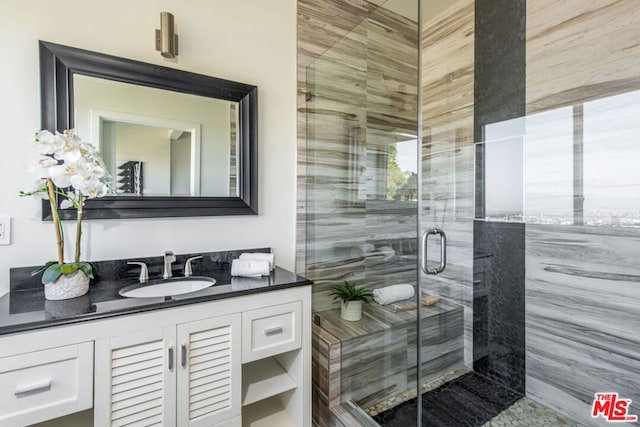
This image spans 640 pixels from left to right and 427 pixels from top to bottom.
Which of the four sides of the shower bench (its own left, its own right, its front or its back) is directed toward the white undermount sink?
right

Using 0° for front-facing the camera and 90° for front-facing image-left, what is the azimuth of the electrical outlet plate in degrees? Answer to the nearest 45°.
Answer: approximately 0°

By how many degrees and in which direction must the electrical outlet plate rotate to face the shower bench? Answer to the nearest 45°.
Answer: approximately 45° to its left

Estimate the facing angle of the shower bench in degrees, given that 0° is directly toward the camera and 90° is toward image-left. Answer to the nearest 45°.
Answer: approximately 315°

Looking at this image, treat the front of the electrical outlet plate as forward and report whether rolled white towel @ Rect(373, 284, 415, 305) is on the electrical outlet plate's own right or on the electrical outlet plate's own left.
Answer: on the electrical outlet plate's own left

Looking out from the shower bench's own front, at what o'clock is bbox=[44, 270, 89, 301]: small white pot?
The small white pot is roughly at 3 o'clock from the shower bench.

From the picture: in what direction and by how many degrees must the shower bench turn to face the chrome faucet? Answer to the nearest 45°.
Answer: approximately 90° to its right
